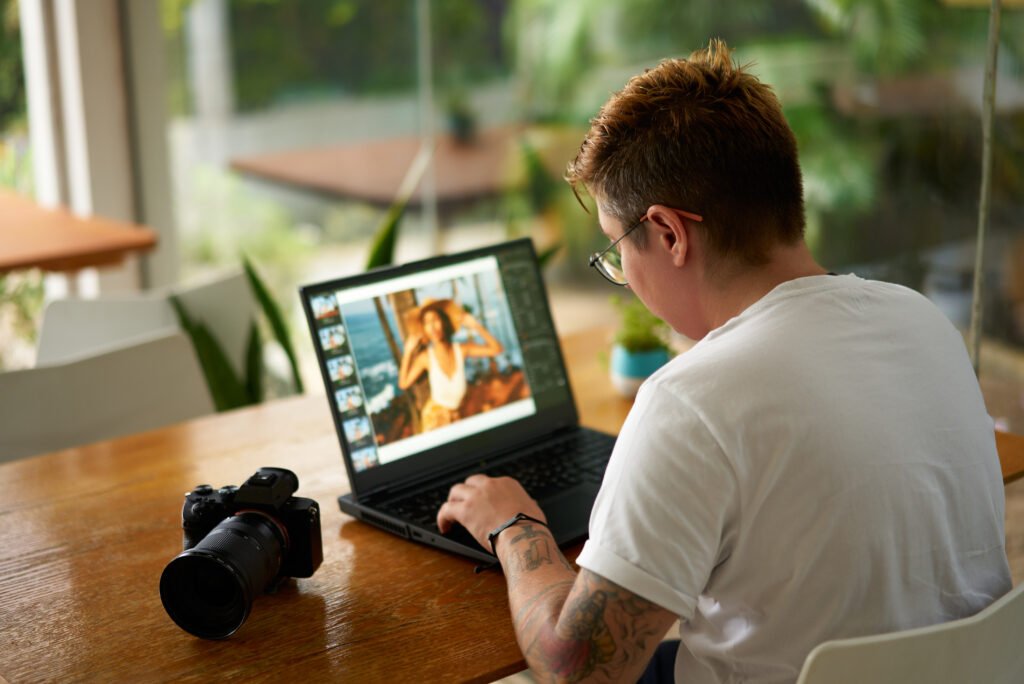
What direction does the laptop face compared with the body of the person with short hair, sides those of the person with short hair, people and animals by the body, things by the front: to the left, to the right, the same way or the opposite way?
the opposite way

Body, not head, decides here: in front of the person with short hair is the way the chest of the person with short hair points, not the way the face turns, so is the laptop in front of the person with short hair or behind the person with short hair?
in front

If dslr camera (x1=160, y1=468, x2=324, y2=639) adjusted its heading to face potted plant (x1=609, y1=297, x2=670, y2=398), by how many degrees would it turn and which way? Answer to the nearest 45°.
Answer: approximately 180°

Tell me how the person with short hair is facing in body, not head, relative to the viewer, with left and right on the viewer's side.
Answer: facing away from the viewer and to the left of the viewer

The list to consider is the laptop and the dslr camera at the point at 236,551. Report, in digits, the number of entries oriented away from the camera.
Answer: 0

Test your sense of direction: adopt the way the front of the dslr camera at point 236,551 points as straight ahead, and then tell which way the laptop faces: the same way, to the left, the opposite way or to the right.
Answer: to the left

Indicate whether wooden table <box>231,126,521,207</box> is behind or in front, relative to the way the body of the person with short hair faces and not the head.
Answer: in front

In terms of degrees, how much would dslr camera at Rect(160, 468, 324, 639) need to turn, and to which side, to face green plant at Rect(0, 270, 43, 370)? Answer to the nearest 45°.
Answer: approximately 135° to its right

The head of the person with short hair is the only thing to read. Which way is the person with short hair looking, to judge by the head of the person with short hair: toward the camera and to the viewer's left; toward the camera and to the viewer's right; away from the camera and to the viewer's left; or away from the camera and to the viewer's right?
away from the camera and to the viewer's left

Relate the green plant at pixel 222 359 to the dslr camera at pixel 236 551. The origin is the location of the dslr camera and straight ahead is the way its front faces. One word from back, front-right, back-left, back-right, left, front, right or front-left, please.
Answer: back-right

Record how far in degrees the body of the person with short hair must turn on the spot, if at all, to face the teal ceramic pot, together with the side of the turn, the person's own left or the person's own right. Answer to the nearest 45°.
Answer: approximately 45° to the person's own right

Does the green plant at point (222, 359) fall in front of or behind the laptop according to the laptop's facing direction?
behind
